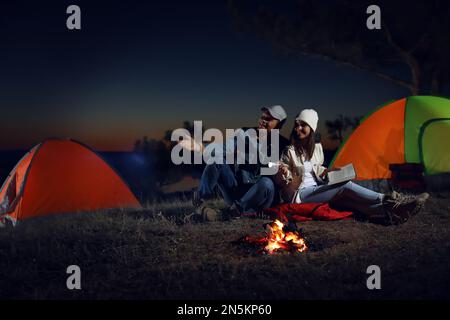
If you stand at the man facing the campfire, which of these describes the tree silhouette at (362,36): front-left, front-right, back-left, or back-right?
back-left

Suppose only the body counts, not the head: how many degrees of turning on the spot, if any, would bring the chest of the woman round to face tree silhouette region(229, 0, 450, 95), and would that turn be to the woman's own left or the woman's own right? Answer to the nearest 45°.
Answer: approximately 135° to the woman's own left

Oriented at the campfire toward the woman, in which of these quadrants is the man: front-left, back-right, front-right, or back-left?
front-left

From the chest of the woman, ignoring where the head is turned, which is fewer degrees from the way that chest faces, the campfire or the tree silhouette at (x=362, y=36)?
the campfire

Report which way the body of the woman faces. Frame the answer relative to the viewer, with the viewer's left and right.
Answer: facing the viewer and to the right of the viewer

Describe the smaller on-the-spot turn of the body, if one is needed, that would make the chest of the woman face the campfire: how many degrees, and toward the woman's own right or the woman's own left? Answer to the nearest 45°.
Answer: approximately 45° to the woman's own right
